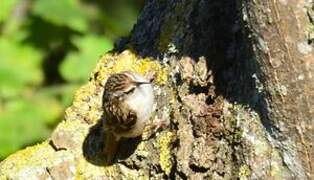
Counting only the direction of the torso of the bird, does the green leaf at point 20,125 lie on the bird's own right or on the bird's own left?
on the bird's own left

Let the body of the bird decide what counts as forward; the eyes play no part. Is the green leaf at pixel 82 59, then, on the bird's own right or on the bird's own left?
on the bird's own left

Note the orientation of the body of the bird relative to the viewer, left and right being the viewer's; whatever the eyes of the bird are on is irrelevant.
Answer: facing to the right of the viewer
